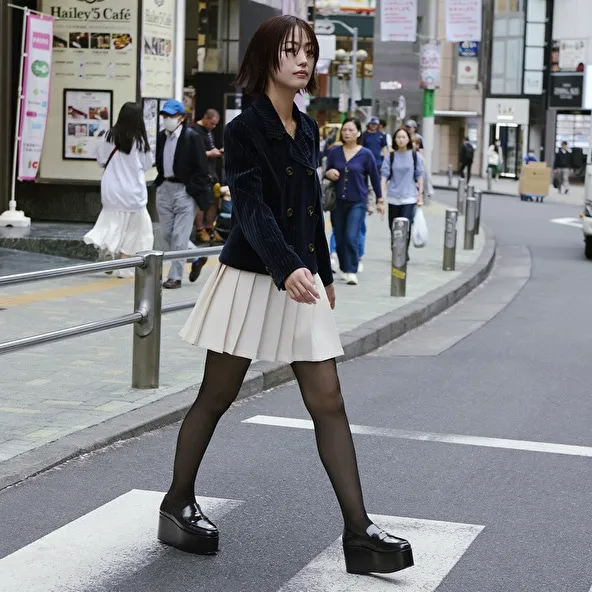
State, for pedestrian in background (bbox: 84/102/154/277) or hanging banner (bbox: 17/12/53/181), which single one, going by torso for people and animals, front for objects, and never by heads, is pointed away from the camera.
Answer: the pedestrian in background

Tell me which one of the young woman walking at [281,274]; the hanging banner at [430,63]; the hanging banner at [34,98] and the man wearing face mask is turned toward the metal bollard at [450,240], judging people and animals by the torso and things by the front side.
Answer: the hanging banner at [430,63]

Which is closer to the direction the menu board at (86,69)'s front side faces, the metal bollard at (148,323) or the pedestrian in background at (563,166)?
the metal bollard

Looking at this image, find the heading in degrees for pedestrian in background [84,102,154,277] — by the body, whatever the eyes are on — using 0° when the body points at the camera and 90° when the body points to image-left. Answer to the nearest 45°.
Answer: approximately 180°

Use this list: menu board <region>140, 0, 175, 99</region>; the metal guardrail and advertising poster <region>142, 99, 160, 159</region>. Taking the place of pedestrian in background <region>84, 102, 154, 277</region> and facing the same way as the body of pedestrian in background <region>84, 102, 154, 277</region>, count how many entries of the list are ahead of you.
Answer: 2

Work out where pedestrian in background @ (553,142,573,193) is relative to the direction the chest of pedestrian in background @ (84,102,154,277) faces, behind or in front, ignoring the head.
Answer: in front

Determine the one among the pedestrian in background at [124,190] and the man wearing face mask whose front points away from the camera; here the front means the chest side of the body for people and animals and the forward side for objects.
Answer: the pedestrian in background

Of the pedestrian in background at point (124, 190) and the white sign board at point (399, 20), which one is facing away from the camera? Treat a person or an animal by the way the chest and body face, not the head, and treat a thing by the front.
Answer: the pedestrian in background

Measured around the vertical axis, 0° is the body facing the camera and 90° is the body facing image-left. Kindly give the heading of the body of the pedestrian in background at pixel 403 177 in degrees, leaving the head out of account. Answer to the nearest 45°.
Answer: approximately 0°

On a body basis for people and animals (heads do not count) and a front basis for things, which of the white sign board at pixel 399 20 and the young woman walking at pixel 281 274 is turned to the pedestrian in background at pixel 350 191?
the white sign board

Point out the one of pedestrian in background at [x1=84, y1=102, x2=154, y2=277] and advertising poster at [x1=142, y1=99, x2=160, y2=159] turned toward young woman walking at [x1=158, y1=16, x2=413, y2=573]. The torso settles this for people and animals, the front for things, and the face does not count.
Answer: the advertising poster

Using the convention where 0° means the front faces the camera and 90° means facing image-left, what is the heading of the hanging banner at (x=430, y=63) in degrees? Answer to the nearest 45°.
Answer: approximately 0°
